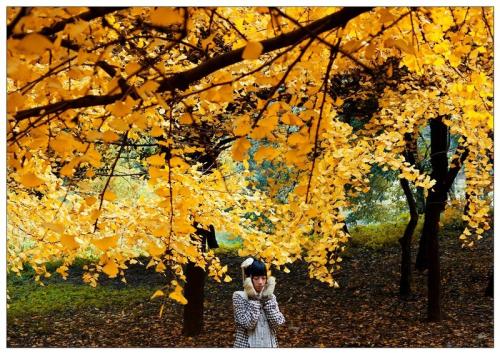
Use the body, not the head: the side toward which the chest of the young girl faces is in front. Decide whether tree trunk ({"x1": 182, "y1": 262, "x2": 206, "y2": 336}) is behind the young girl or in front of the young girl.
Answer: behind

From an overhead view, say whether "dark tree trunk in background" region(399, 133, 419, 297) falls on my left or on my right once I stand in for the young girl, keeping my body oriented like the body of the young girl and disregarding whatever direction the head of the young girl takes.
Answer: on my left

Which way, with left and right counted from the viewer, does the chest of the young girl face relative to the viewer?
facing the viewer and to the right of the viewer
